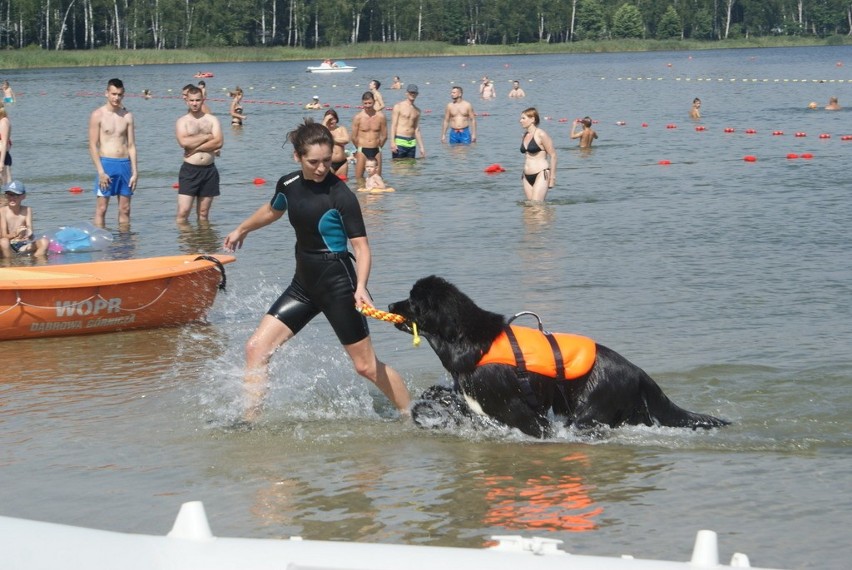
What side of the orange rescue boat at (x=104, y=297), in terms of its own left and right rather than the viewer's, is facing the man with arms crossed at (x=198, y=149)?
left

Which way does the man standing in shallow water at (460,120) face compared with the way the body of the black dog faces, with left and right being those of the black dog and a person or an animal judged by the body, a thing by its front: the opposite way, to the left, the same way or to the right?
to the left

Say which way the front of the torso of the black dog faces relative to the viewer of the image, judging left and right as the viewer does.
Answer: facing to the left of the viewer

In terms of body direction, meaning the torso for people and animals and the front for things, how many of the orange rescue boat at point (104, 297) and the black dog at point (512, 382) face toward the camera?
0

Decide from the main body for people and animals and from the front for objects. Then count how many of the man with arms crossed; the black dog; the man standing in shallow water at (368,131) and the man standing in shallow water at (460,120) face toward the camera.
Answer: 3

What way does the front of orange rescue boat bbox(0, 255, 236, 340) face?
to the viewer's right

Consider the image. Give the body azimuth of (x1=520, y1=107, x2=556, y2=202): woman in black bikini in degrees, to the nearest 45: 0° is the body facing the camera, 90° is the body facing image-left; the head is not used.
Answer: approximately 45°

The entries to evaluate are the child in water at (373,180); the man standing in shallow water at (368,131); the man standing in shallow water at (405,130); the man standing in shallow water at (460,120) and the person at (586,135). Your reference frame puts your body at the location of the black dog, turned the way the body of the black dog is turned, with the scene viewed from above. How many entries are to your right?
5

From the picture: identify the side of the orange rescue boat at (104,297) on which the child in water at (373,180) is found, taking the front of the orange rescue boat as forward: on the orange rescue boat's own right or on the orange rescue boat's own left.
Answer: on the orange rescue boat's own left

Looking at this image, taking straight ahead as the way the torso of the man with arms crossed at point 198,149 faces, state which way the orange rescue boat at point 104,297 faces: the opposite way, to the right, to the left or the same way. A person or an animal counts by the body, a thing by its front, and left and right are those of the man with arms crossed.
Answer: to the left
